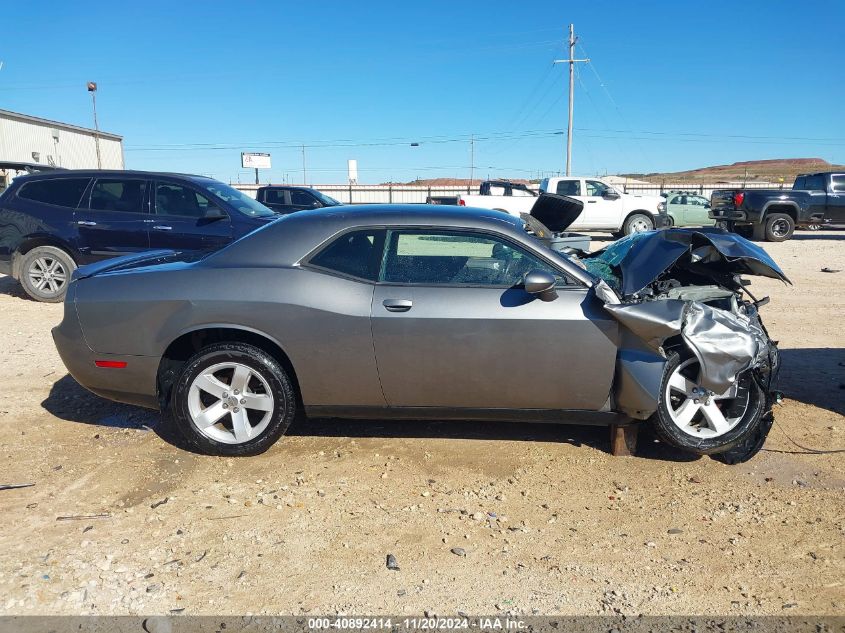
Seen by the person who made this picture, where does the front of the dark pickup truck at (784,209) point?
facing away from the viewer and to the right of the viewer

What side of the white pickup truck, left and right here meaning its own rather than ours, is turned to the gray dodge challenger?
right

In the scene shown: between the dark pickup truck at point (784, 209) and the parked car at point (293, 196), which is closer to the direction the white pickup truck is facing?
the dark pickup truck

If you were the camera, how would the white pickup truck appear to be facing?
facing to the right of the viewer

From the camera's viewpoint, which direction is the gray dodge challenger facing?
to the viewer's right

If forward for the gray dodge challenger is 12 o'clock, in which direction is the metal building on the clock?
The metal building is roughly at 8 o'clock from the gray dodge challenger.

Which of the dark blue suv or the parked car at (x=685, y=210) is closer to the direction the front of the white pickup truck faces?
the parked car

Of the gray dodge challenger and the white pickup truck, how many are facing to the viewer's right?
2

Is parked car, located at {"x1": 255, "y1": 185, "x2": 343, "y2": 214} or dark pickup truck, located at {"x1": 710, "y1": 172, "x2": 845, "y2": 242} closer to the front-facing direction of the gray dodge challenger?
the dark pickup truck

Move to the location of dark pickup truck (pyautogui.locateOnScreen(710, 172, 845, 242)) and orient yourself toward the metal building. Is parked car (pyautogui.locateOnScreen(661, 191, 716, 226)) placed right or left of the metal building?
right
